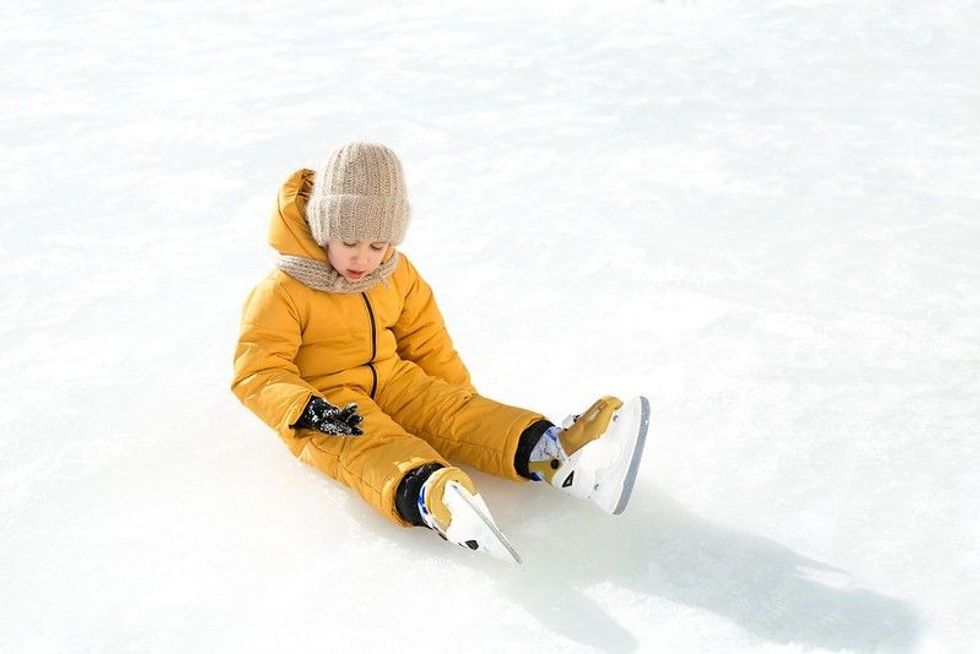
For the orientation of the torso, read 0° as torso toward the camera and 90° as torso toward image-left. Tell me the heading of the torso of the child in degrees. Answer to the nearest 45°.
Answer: approximately 315°
